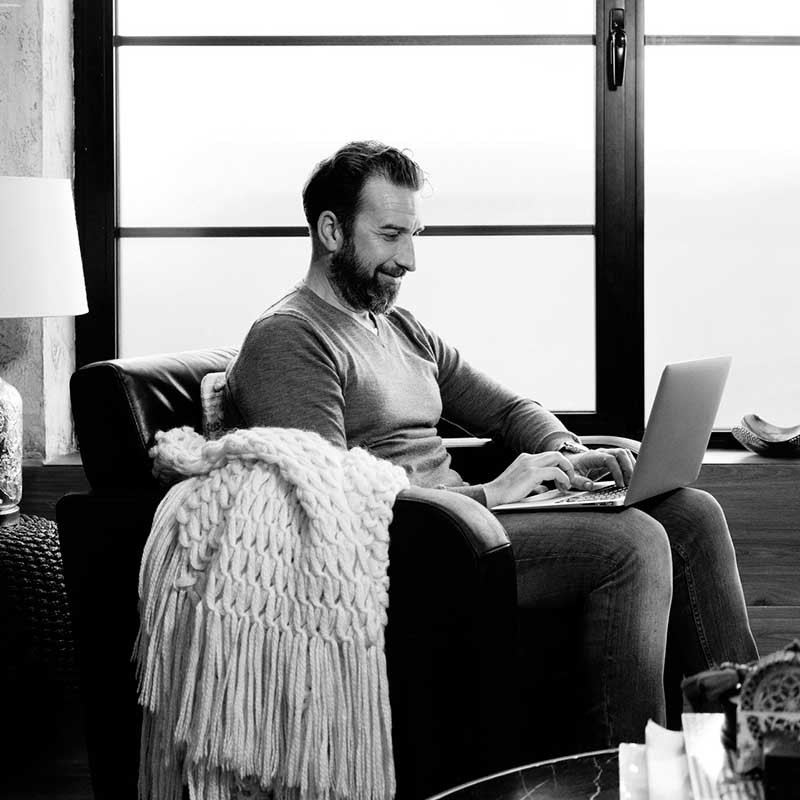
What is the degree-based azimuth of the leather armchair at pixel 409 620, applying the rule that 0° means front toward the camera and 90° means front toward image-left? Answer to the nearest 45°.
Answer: approximately 315°

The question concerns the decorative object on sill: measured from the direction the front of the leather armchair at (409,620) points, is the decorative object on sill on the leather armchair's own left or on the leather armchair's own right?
on the leather armchair's own left
